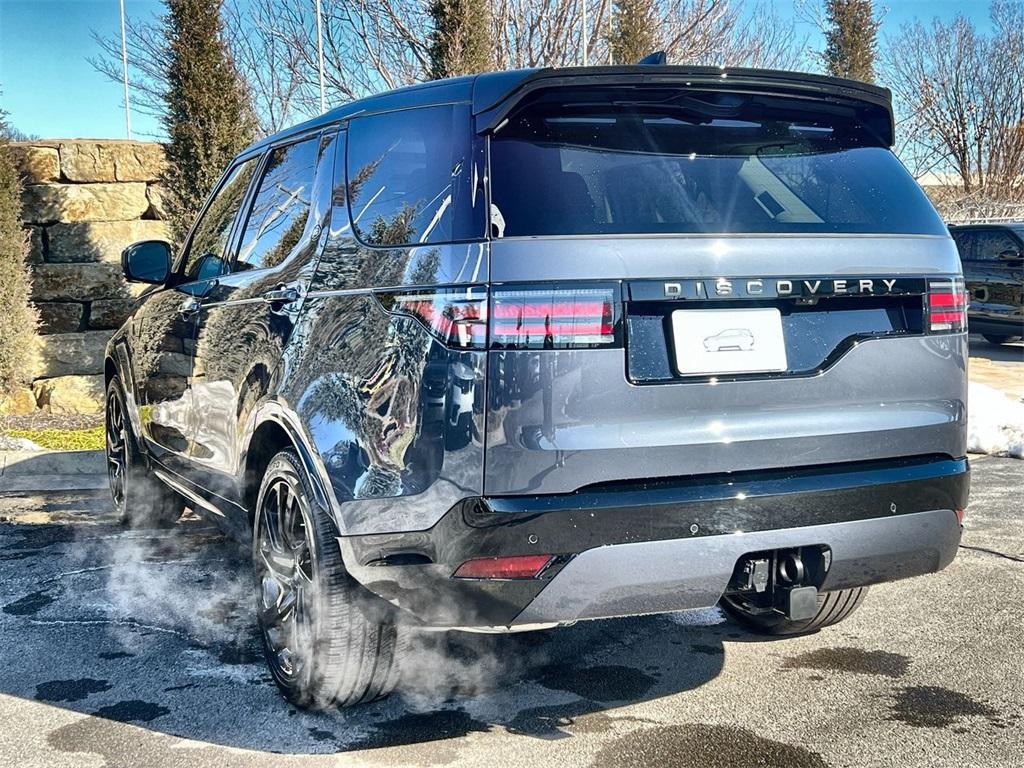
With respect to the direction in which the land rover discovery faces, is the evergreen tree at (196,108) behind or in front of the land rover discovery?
in front

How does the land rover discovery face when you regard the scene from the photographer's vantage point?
facing away from the viewer and to the left of the viewer

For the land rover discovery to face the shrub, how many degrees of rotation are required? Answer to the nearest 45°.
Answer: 0° — it already faces it

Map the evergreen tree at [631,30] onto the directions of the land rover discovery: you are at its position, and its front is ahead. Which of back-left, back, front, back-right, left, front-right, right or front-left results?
front-right

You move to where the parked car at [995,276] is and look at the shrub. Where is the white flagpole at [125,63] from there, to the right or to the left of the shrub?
right

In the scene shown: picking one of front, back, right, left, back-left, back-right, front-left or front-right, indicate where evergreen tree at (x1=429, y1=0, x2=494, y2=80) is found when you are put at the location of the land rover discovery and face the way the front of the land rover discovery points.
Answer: front-right

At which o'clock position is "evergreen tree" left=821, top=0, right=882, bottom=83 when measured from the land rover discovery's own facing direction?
The evergreen tree is roughly at 2 o'clock from the land rover discovery.

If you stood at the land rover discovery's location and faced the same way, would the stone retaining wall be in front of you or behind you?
in front

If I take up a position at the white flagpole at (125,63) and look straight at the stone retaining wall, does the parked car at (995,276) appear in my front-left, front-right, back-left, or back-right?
front-left

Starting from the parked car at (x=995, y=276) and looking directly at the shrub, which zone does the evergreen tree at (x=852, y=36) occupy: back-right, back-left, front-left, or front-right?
back-right

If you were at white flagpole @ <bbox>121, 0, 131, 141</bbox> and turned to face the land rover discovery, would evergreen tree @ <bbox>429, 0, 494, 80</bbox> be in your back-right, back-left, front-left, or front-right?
front-left
